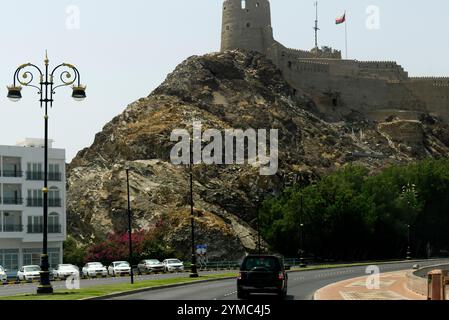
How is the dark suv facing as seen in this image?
away from the camera
